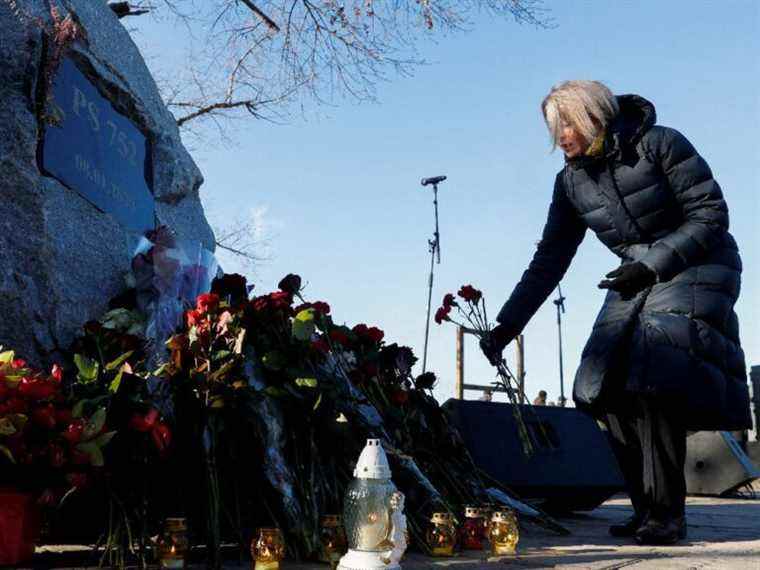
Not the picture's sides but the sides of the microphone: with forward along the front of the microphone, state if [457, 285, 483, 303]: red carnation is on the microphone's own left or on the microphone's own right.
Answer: on the microphone's own left

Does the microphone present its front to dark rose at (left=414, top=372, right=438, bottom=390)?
no

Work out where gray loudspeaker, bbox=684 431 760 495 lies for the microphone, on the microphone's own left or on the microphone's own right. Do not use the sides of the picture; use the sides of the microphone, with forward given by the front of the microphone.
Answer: on the microphone's own left

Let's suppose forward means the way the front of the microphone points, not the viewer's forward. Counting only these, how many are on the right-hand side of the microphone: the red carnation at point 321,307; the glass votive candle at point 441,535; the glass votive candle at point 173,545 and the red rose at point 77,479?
0

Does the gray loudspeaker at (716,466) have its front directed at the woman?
no

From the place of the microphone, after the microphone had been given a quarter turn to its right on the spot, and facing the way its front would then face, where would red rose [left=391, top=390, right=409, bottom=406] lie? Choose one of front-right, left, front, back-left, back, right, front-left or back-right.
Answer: back

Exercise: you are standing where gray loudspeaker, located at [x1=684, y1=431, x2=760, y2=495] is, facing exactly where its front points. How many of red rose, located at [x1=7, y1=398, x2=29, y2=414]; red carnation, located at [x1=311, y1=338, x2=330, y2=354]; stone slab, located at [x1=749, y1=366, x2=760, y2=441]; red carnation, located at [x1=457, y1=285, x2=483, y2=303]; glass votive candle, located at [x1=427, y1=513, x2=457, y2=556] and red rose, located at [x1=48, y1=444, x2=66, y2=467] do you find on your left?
1

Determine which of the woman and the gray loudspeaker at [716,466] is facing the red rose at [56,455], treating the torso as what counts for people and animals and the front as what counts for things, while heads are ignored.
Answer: the woman
